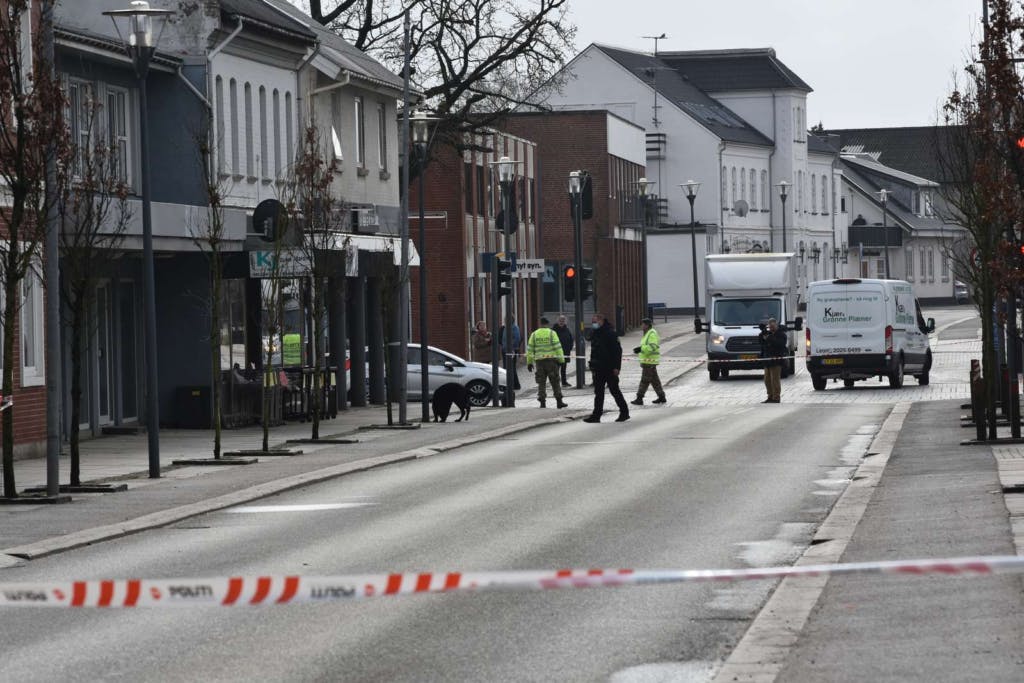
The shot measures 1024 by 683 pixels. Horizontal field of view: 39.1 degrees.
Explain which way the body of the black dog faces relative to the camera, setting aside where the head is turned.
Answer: to the viewer's left

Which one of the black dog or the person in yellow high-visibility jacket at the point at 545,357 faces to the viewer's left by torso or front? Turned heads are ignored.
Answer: the black dog

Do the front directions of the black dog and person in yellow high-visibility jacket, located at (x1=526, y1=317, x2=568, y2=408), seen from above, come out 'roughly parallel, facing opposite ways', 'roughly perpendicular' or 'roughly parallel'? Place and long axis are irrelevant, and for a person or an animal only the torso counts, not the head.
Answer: roughly perpendicular

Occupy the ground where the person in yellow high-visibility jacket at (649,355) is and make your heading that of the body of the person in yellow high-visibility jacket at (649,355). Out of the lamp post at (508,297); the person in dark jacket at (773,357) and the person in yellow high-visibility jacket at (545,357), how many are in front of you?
2

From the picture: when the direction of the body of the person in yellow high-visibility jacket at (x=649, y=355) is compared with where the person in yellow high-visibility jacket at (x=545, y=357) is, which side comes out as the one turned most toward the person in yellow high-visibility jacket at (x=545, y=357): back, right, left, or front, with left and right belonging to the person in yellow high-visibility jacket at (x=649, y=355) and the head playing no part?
front

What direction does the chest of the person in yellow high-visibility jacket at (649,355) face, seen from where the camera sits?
to the viewer's left

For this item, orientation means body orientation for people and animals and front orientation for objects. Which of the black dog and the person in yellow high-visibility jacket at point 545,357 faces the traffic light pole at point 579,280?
the person in yellow high-visibility jacket

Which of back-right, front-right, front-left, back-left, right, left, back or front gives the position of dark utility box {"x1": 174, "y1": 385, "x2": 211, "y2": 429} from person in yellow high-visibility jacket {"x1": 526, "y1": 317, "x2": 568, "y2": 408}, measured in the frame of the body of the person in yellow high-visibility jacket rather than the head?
back-left

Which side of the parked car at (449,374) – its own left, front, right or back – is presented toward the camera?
right

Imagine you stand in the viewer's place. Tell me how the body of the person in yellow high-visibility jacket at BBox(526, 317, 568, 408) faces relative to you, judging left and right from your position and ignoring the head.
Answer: facing away from the viewer

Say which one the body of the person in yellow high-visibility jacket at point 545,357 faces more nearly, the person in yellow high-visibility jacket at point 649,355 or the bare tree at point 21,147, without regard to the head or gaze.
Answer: the person in yellow high-visibility jacket at point 649,355

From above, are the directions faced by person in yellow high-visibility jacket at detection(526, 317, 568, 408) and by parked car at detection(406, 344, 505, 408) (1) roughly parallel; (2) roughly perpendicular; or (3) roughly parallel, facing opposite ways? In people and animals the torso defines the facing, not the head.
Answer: roughly perpendicular

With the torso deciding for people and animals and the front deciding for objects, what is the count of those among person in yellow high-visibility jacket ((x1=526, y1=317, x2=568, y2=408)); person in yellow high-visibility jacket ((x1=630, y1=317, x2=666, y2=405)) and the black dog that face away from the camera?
1

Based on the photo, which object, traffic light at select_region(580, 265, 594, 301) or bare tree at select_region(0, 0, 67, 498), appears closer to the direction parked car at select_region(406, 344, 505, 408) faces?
the traffic light

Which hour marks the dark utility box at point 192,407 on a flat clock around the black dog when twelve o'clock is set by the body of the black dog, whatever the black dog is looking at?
The dark utility box is roughly at 12 o'clock from the black dog.
